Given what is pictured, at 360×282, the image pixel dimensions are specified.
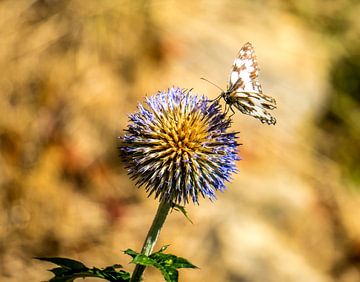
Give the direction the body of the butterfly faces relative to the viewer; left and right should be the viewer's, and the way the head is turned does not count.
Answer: facing to the left of the viewer
